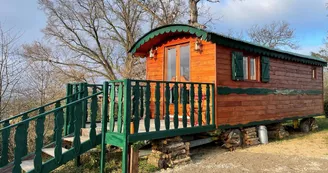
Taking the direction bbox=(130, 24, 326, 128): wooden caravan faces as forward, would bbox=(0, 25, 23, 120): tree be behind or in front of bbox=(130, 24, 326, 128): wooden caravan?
in front

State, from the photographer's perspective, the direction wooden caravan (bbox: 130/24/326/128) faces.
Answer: facing the viewer and to the left of the viewer

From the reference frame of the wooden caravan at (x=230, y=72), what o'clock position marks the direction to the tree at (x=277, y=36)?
The tree is roughly at 5 o'clock from the wooden caravan.

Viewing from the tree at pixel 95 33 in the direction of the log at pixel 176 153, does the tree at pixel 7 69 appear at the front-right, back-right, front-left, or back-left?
back-right

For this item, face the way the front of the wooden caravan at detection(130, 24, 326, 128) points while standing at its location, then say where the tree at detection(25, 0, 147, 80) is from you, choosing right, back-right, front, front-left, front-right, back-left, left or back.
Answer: right

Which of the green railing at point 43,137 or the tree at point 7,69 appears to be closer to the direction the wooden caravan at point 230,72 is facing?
the green railing

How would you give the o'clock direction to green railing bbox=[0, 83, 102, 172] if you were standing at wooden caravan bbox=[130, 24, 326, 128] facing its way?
The green railing is roughly at 12 o'clock from the wooden caravan.

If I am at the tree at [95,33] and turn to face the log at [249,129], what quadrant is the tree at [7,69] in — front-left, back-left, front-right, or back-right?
back-right

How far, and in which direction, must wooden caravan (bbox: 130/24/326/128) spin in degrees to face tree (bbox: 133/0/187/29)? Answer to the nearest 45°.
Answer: approximately 90° to its right
